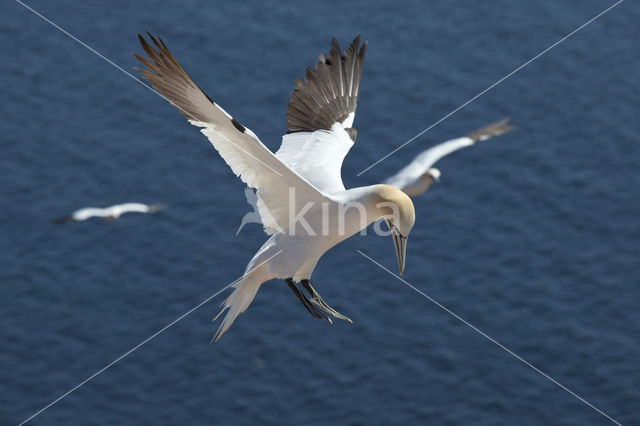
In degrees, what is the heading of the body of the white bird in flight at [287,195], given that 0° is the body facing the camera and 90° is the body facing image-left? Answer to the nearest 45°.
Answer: approximately 270°

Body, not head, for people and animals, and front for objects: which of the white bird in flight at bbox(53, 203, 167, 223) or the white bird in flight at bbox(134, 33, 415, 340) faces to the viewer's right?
the white bird in flight at bbox(134, 33, 415, 340)

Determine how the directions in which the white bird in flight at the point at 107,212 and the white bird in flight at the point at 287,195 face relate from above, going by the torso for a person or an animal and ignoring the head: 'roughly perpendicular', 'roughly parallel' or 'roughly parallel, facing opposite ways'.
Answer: roughly perpendicular
